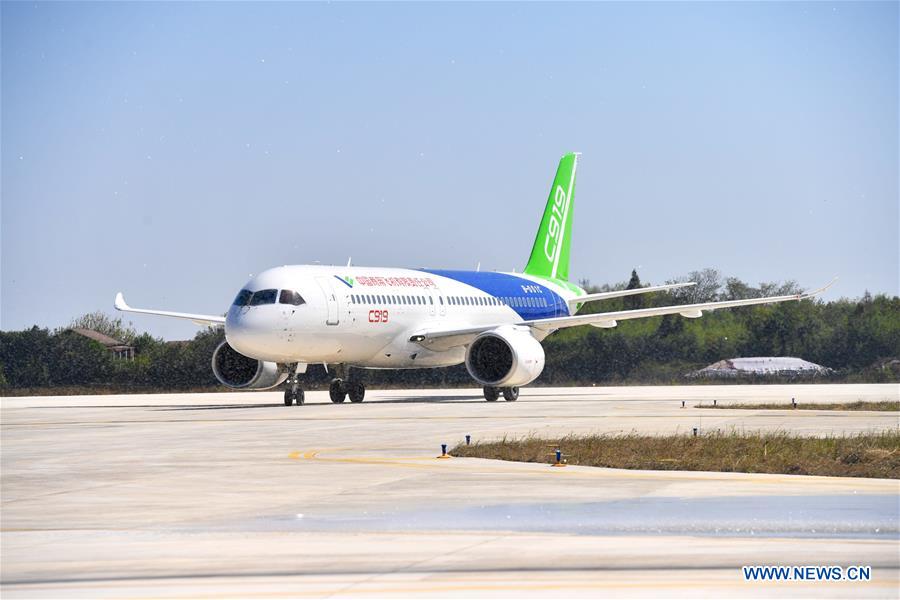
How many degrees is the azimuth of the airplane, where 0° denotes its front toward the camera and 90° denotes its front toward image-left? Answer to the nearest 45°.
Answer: approximately 45°
